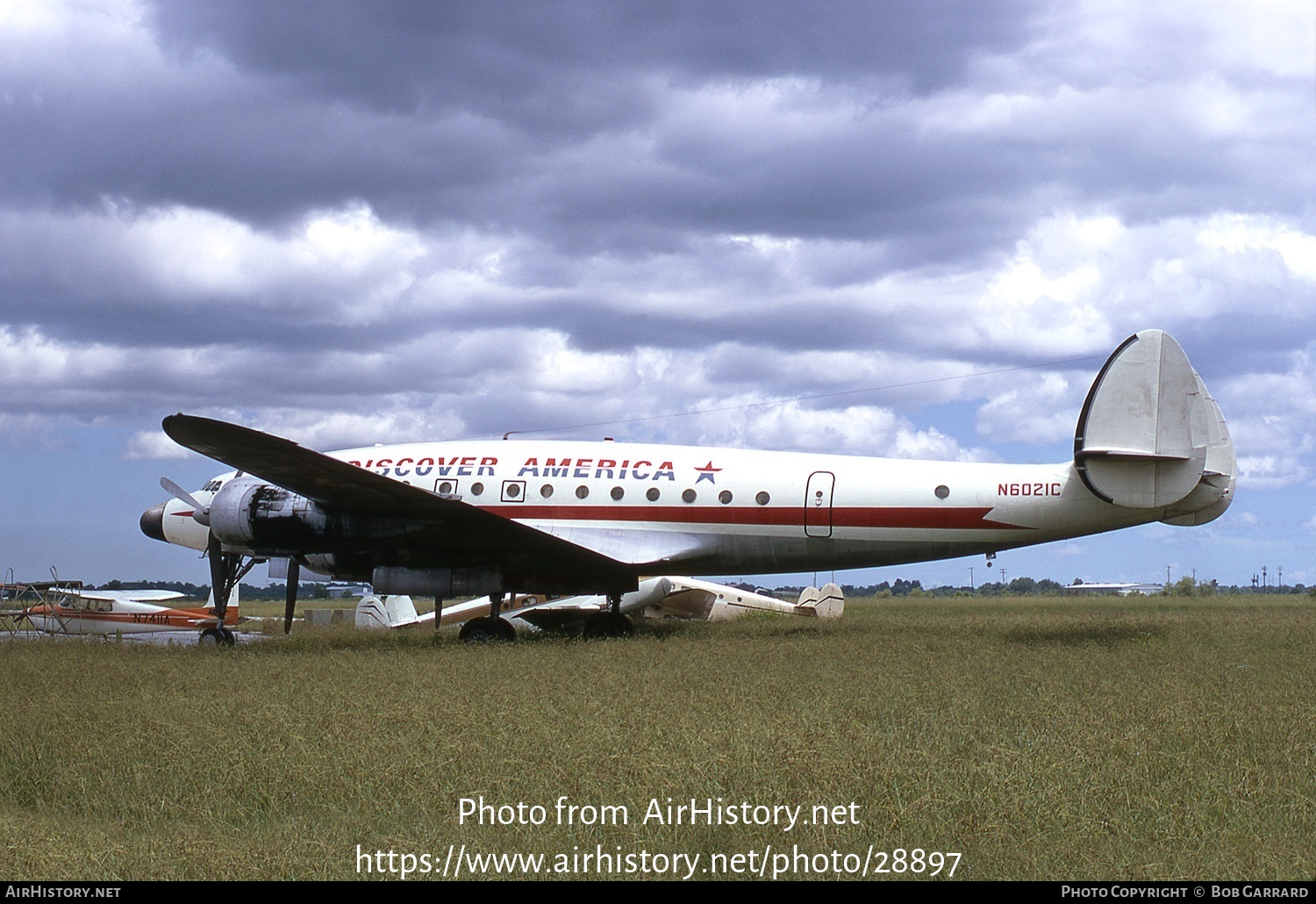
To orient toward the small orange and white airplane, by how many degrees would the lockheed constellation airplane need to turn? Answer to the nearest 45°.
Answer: approximately 45° to its right

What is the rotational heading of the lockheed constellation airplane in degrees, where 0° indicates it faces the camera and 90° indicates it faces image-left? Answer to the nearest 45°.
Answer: approximately 90°
